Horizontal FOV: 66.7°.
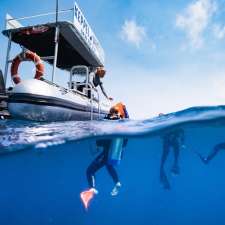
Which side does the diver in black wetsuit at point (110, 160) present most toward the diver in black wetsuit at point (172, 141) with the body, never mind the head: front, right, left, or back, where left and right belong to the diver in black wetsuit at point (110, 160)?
right

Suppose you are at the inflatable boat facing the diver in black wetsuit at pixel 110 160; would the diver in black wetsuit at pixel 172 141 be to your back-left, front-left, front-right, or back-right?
front-left

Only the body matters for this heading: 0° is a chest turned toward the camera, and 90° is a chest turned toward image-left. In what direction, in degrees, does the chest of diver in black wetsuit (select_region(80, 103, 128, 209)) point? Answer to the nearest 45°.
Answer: approximately 135°
